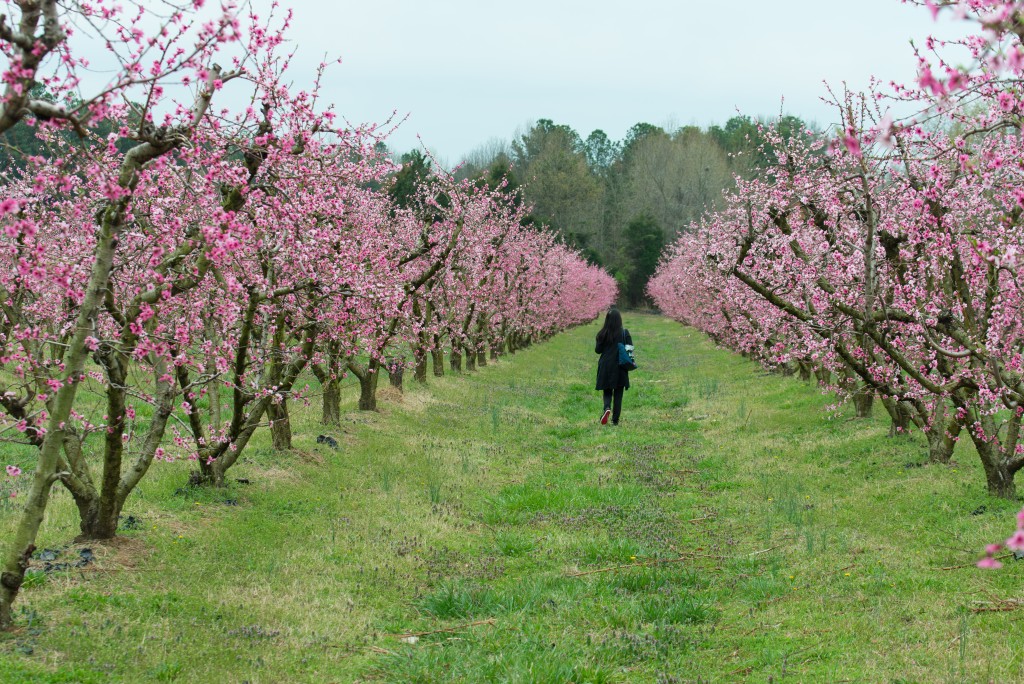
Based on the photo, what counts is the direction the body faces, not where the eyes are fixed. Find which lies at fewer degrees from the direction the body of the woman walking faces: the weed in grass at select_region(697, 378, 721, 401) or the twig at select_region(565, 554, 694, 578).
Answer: the weed in grass

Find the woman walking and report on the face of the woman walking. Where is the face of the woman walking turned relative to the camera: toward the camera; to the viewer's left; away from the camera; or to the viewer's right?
away from the camera

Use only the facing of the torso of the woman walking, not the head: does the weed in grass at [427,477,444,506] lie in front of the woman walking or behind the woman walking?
behind

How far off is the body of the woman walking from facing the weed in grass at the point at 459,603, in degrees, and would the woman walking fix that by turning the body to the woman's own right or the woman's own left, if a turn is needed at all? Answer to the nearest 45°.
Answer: approximately 180°

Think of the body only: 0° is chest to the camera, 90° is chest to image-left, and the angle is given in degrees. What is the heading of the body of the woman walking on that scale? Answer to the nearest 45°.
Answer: approximately 180°

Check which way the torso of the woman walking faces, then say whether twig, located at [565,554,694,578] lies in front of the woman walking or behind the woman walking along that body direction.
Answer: behind

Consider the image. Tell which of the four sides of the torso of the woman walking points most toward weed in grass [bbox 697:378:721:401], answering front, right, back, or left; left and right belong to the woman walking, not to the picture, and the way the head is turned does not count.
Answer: front

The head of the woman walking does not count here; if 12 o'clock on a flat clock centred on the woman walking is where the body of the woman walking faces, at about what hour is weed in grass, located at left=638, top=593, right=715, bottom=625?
The weed in grass is roughly at 6 o'clock from the woman walking.

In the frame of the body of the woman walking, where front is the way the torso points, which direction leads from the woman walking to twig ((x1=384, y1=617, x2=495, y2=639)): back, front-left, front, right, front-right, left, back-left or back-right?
back
